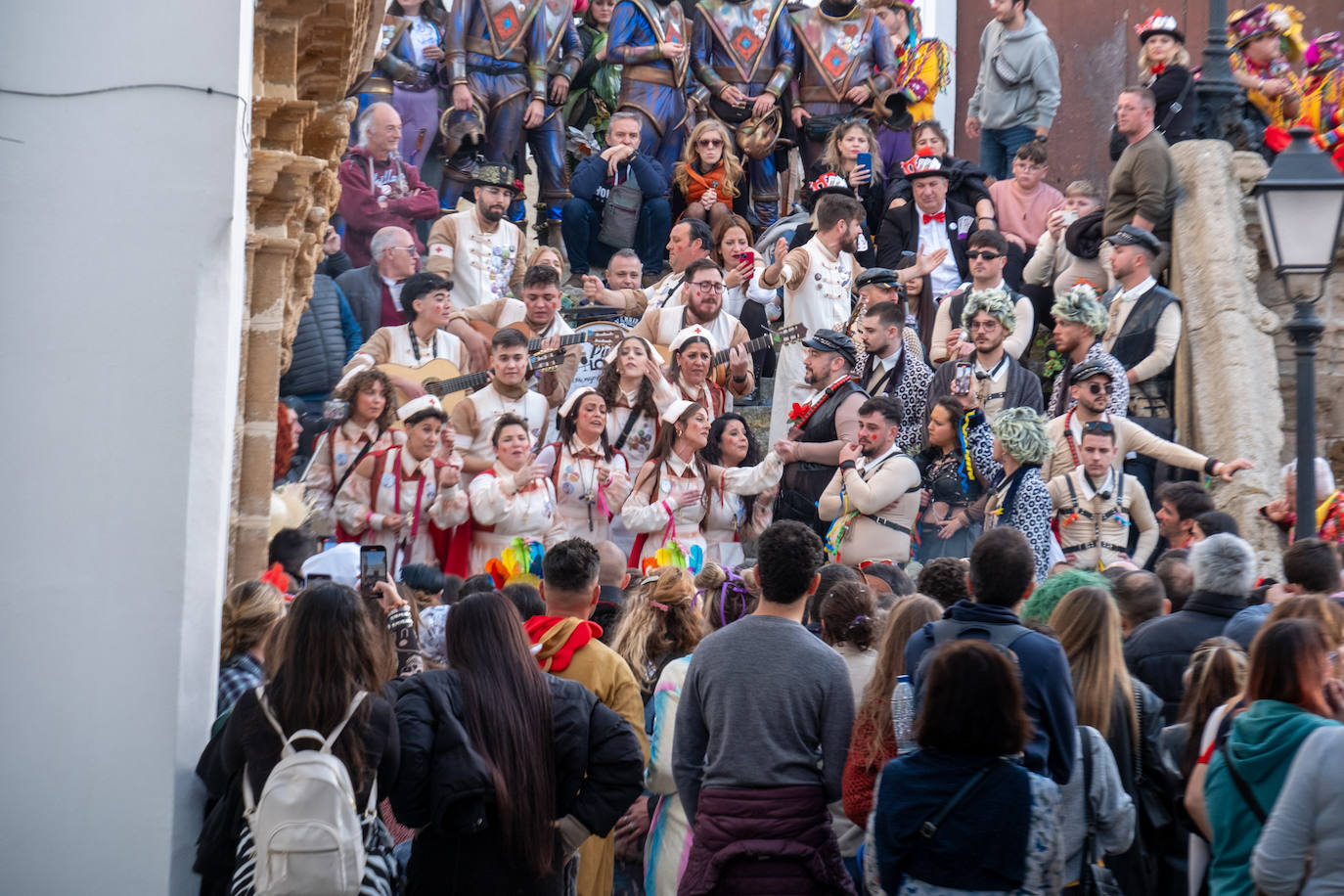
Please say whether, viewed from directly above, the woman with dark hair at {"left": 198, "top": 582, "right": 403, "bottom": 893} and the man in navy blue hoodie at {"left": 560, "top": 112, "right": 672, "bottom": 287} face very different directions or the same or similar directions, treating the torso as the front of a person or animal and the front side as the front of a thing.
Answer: very different directions

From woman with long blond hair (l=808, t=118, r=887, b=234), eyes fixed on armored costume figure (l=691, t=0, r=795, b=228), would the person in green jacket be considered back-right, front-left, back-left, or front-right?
back-left

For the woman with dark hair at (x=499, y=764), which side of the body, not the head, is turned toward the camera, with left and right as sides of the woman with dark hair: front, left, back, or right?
back

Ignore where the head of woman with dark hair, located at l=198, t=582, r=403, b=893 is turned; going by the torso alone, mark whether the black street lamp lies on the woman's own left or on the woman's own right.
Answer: on the woman's own right
